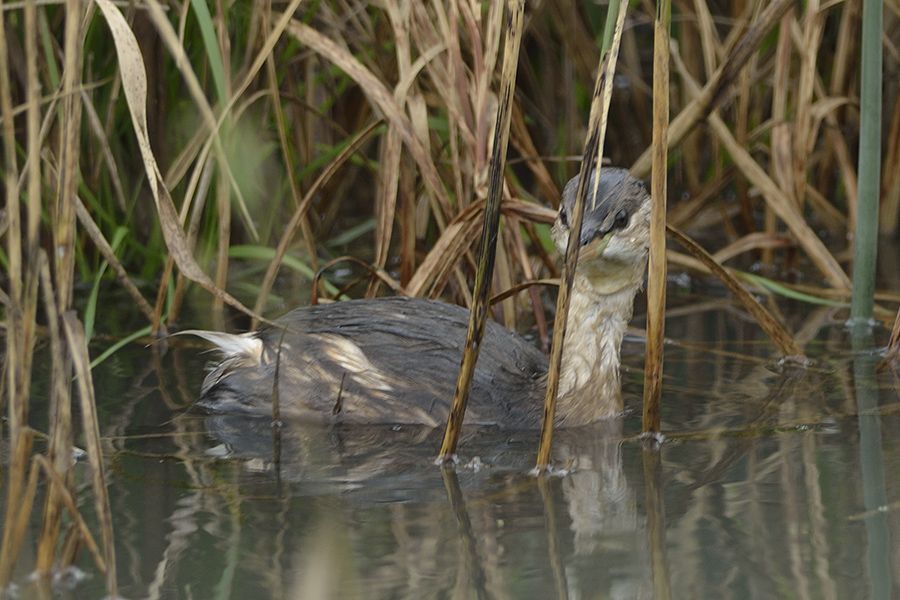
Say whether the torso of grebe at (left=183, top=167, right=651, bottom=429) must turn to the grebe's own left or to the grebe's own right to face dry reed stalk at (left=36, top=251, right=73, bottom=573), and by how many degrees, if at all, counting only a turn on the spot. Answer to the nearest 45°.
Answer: approximately 135° to the grebe's own right

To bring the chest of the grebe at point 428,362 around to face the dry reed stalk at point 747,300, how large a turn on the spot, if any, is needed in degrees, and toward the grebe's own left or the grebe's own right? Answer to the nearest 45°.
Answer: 0° — it already faces it

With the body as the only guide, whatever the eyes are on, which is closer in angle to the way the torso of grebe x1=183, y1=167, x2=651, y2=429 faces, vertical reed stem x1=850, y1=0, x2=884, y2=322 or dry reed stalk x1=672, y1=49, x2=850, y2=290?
the vertical reed stem

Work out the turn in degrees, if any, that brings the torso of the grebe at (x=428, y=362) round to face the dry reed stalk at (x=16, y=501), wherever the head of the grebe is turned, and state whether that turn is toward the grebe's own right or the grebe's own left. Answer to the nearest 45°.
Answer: approximately 135° to the grebe's own right

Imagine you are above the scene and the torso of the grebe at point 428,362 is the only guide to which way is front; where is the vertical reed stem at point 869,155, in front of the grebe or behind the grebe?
in front

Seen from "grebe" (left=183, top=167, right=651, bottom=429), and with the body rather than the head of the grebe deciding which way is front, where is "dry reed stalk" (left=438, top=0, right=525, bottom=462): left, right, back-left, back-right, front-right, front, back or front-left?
right

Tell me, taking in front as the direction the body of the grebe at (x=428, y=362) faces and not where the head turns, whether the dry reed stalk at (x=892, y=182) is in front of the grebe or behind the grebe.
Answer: in front

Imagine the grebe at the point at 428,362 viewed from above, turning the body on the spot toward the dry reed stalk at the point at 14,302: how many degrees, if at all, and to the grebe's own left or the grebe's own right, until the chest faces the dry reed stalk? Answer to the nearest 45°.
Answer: approximately 135° to the grebe's own right

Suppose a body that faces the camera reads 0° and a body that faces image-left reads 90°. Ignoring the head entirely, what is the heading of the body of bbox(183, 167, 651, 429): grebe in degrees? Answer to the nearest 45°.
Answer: approximately 270°
